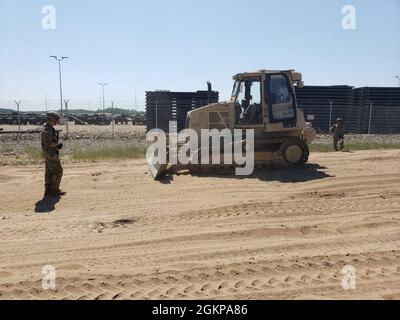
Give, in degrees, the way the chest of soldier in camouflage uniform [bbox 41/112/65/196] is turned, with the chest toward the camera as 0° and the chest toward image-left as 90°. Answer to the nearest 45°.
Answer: approximately 270°

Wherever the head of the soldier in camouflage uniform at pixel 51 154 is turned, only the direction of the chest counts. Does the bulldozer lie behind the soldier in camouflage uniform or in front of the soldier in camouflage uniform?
in front

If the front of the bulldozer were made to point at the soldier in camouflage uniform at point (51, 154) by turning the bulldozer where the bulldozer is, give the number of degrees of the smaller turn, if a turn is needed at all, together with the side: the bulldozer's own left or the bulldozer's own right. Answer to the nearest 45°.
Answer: approximately 45° to the bulldozer's own left

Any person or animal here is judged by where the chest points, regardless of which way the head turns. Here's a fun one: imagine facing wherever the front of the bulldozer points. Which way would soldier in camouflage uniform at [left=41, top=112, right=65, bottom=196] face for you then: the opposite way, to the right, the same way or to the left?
the opposite way

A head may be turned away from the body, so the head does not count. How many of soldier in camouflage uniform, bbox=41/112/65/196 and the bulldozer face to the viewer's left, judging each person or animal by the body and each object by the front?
1

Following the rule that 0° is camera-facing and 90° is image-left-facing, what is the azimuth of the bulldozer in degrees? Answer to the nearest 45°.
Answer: approximately 90°
